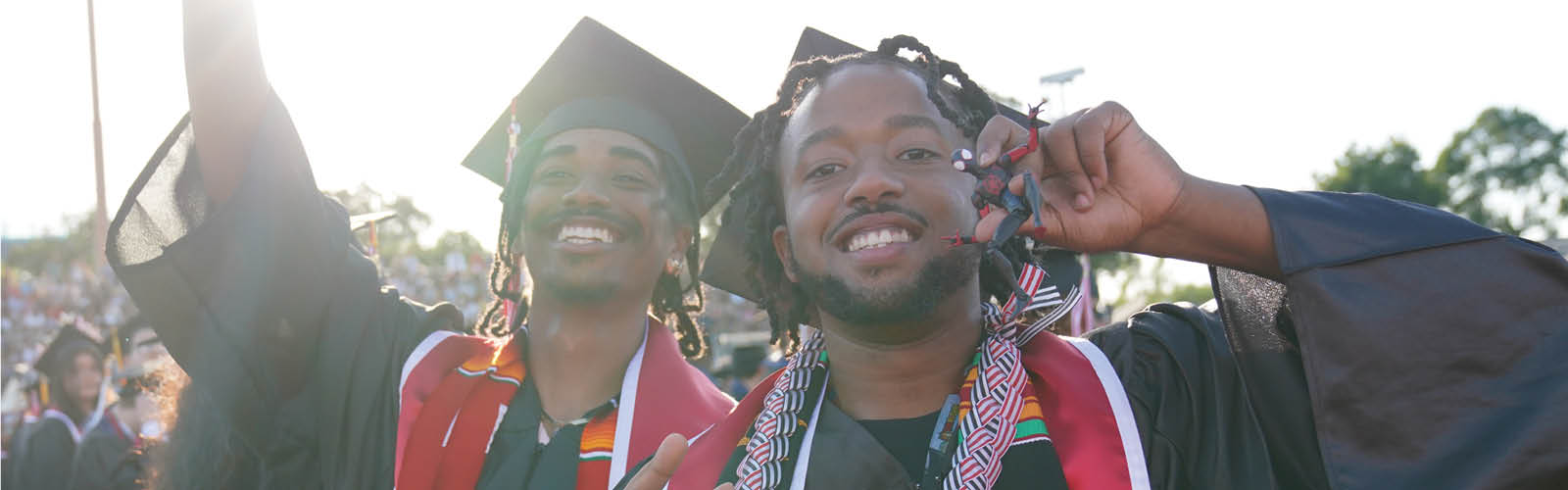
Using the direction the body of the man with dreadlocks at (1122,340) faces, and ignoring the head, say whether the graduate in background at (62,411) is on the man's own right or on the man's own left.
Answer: on the man's own right

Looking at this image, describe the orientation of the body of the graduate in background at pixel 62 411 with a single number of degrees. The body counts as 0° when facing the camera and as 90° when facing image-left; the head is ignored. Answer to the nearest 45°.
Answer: approximately 315°

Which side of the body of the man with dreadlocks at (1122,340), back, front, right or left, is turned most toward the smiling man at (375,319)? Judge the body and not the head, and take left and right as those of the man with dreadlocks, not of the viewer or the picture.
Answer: right

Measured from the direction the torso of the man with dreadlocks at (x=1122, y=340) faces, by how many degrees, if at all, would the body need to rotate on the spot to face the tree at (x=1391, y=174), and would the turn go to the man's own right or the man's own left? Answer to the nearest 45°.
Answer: approximately 180°

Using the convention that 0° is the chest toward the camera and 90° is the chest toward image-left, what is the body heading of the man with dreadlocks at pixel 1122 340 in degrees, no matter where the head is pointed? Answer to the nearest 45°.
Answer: approximately 0°

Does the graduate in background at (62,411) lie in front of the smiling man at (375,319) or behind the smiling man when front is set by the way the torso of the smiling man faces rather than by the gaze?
behind

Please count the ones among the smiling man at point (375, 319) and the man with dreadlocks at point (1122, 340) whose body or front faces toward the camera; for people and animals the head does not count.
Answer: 2
